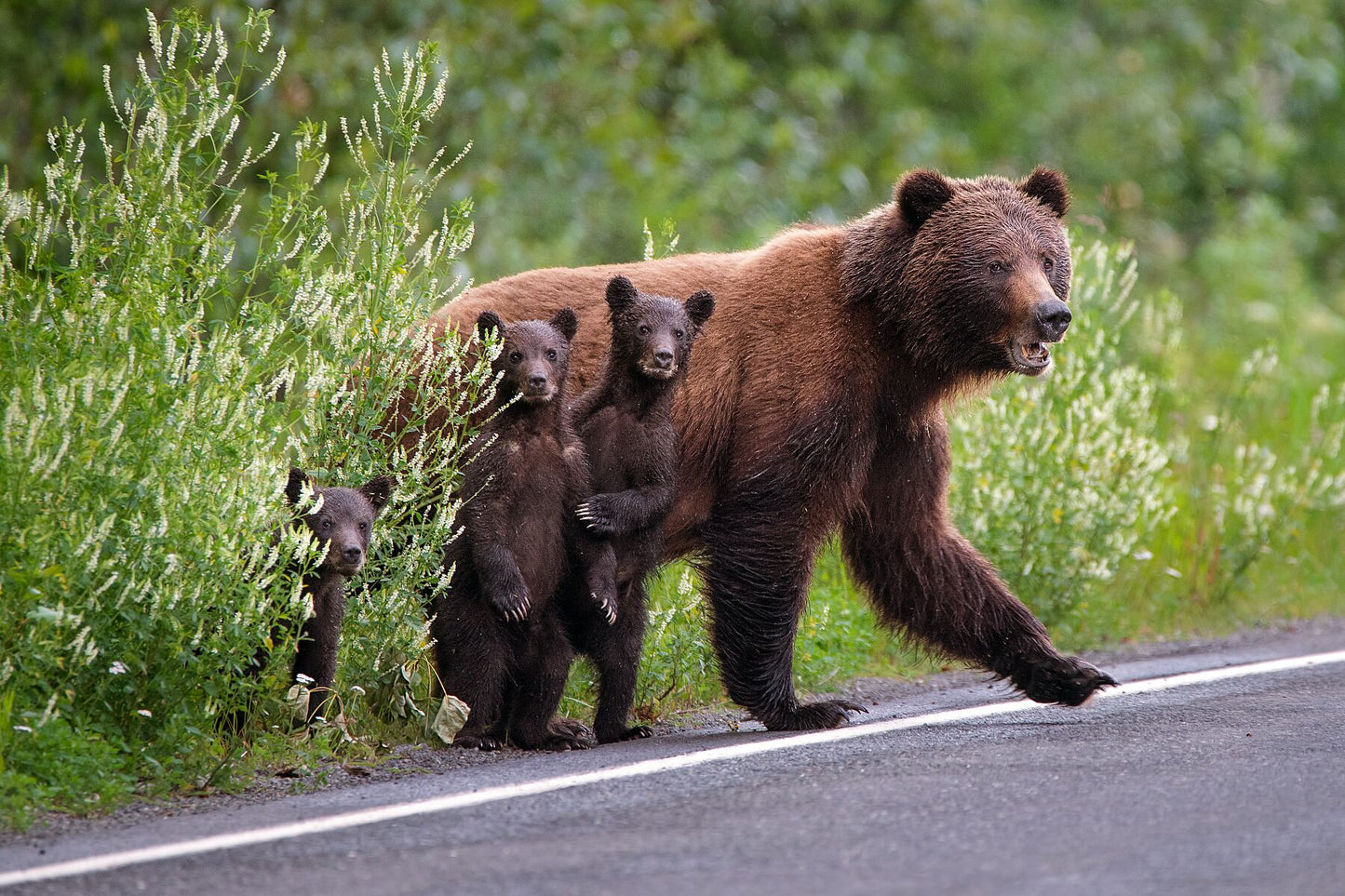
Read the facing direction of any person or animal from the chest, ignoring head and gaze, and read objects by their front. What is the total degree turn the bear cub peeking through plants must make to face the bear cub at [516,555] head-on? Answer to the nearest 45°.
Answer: approximately 45° to its left

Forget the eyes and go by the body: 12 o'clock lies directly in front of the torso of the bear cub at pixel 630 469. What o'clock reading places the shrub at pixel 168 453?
The shrub is roughly at 2 o'clock from the bear cub.

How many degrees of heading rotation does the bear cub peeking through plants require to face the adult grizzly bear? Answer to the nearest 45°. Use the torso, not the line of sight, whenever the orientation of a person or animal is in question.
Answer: approximately 45° to its left

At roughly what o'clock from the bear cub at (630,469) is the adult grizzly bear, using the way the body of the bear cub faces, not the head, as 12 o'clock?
The adult grizzly bear is roughly at 8 o'clock from the bear cub.

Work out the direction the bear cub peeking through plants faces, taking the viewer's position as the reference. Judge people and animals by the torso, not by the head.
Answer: facing the viewer and to the right of the viewer

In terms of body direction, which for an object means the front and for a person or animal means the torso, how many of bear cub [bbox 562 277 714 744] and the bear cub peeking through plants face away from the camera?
0

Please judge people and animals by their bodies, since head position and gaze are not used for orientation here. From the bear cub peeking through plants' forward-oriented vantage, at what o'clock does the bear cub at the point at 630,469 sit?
The bear cub is roughly at 10 o'clock from the bear cub peeking through plants.

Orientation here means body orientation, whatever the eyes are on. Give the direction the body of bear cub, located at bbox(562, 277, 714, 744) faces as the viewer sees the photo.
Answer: toward the camera
